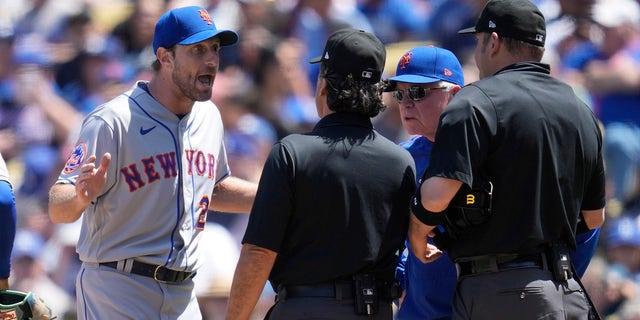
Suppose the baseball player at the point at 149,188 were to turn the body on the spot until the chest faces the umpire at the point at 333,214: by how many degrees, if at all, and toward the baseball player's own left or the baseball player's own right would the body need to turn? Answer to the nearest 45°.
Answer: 0° — they already face them

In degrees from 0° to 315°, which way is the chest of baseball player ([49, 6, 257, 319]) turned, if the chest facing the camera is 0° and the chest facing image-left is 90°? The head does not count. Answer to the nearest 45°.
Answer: approximately 315°

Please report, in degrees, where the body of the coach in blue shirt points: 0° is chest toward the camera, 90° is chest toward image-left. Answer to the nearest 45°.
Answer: approximately 45°

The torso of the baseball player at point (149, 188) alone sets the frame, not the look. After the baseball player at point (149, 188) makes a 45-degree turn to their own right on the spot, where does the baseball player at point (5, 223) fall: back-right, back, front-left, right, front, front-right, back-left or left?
right

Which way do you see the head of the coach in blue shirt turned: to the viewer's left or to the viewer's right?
to the viewer's left

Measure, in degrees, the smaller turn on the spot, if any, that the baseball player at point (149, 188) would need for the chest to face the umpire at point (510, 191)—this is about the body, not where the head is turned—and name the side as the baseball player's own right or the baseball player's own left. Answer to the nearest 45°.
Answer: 0° — they already face them

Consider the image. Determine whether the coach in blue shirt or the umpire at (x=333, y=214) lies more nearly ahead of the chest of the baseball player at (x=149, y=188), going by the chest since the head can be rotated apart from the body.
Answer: the umpire

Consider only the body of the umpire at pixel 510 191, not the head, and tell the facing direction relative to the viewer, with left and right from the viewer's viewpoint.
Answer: facing away from the viewer and to the left of the viewer

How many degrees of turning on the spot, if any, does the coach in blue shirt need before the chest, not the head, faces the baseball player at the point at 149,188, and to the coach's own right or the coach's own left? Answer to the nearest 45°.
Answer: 0° — they already face them

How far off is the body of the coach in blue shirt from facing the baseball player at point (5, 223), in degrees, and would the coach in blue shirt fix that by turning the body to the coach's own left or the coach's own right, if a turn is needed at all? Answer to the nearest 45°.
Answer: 0° — they already face them
